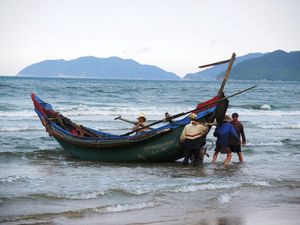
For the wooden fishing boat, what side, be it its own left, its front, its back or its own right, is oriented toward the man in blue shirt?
back

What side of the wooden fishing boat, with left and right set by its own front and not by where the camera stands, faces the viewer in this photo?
left
